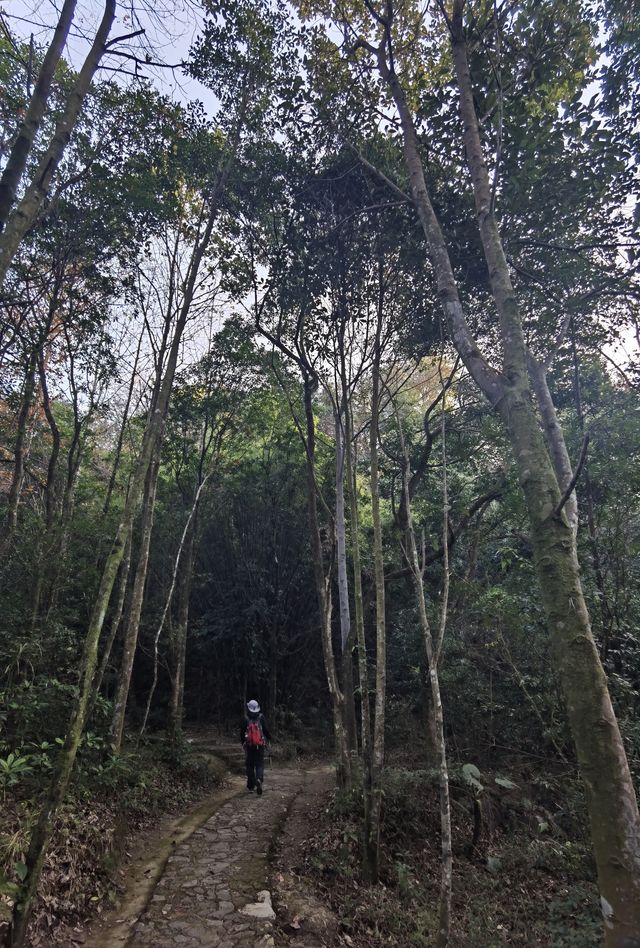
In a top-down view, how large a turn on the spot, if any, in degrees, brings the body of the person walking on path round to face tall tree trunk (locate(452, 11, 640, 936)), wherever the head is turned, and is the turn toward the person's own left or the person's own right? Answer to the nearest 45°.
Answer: approximately 180°

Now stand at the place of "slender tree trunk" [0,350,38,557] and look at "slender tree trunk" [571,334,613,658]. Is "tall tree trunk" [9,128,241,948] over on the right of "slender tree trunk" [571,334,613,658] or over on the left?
right

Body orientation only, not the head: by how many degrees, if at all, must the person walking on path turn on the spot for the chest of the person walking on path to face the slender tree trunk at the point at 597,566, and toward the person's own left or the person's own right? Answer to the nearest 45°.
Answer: approximately 135° to the person's own right

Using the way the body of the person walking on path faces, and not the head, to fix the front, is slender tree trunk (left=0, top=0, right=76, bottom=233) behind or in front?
behind

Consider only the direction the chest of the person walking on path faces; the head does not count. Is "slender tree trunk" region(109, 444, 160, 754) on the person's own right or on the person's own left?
on the person's own left

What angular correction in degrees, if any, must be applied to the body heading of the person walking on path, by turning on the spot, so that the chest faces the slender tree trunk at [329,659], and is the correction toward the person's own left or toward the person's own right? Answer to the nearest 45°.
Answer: approximately 135° to the person's own right

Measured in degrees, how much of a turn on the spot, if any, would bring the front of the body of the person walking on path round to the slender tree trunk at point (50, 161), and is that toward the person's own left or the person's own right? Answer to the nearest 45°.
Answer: approximately 180°

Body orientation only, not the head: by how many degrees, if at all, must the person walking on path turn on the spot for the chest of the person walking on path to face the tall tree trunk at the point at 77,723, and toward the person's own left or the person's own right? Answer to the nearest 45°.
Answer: approximately 180°

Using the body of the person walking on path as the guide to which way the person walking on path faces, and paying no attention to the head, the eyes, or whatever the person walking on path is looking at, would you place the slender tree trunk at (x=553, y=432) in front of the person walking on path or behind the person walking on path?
behind

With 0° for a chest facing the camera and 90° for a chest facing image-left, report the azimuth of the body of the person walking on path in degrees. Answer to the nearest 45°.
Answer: approximately 180°
